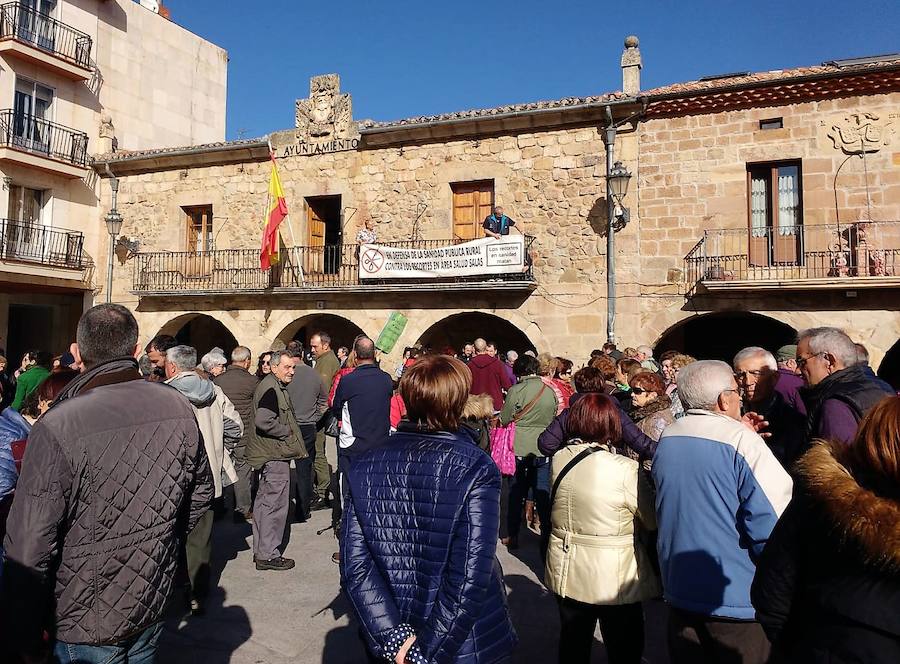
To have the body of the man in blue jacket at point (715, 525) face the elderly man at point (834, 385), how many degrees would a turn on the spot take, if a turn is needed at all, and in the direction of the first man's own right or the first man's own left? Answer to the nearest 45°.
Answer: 0° — they already face them

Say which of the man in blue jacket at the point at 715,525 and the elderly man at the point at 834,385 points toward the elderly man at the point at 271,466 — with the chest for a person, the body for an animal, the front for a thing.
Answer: the elderly man at the point at 834,385

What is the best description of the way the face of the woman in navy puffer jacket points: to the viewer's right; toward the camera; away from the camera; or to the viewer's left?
away from the camera

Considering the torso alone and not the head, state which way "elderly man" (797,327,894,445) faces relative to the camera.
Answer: to the viewer's left

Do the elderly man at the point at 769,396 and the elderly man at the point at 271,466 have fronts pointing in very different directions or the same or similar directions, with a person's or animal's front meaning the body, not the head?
very different directions

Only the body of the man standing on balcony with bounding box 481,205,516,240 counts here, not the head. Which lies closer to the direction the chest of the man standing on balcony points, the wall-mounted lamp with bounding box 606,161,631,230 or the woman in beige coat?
the woman in beige coat

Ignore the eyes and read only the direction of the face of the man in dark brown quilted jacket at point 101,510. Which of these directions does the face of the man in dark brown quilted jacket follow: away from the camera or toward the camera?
away from the camera

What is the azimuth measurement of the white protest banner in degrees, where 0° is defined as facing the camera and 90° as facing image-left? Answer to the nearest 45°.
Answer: approximately 0°

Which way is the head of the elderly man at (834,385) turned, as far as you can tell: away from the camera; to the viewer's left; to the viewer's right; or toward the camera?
to the viewer's left

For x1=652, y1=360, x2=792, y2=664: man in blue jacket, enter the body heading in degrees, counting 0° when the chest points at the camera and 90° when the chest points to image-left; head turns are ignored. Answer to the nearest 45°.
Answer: approximately 225°

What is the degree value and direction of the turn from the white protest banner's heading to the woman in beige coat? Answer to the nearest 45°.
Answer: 0° — it already faces them

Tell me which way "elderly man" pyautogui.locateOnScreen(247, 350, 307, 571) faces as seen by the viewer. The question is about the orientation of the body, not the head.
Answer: to the viewer's right

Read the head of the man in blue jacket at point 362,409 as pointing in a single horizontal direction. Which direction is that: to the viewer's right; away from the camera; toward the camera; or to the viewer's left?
away from the camera
